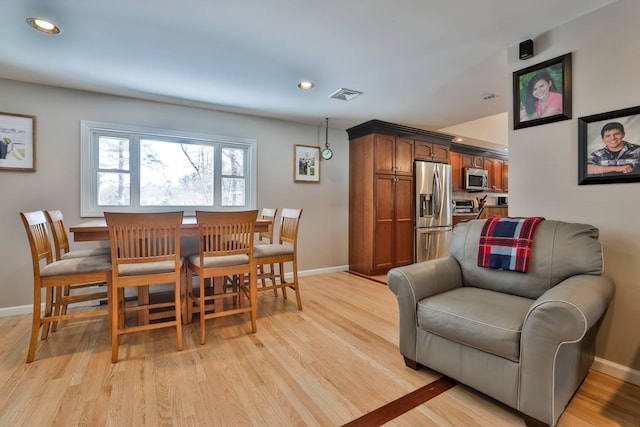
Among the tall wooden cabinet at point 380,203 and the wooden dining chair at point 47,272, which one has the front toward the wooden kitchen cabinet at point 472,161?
the wooden dining chair

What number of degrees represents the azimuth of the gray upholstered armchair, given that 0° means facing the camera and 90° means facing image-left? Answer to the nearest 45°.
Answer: approximately 45°

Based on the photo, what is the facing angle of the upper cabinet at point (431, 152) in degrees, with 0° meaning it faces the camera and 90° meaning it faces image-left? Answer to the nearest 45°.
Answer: approximately 315°

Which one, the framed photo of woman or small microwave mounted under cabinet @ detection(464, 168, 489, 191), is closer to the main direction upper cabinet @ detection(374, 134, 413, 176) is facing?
the framed photo of woman

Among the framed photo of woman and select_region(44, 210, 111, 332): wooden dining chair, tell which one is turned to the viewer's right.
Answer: the wooden dining chair

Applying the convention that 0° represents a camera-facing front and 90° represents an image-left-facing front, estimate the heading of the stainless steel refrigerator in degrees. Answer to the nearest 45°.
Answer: approximately 315°

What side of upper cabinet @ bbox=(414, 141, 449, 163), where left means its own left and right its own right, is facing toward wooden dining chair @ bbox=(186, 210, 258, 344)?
right

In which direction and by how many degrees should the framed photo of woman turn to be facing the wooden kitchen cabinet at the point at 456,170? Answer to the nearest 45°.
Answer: approximately 135° to its right

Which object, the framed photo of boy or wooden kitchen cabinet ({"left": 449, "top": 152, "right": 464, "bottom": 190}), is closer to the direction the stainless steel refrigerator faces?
the framed photo of boy

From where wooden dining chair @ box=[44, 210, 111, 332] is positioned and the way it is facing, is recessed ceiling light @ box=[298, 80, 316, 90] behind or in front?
in front

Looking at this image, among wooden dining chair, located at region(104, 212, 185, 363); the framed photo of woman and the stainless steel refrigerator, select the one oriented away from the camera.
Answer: the wooden dining chair

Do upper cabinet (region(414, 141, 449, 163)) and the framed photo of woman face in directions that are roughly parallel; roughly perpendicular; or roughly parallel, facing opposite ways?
roughly perpendicular

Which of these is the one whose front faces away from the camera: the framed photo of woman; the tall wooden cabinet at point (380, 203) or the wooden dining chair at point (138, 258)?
the wooden dining chair

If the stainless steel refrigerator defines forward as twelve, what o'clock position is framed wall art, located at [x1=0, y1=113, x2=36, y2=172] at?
The framed wall art is roughly at 3 o'clock from the stainless steel refrigerator.

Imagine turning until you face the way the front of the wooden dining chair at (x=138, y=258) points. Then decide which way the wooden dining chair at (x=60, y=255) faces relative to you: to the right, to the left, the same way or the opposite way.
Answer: to the right

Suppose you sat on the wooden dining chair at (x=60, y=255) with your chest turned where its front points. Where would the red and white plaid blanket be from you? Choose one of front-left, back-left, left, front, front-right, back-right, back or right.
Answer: front-right

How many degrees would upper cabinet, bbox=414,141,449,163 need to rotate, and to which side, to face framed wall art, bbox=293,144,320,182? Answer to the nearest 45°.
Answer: approximately 90° to its right
